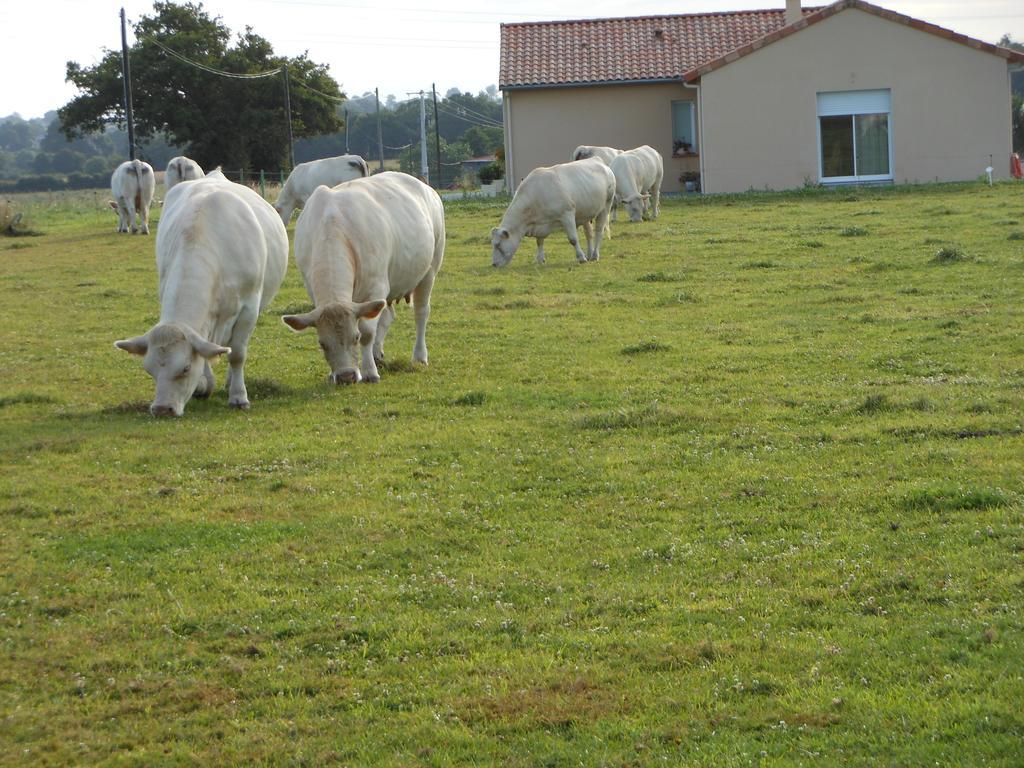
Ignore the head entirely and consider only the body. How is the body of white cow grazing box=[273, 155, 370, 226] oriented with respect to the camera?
to the viewer's left

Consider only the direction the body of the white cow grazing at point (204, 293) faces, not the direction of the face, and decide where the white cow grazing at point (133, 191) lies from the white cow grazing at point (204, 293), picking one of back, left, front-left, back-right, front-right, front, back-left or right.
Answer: back-right

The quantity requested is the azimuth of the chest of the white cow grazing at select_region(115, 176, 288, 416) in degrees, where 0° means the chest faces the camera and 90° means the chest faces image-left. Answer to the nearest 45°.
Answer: approximately 45°

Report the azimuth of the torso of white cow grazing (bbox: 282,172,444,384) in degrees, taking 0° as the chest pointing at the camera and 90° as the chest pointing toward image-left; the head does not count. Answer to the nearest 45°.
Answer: approximately 45°

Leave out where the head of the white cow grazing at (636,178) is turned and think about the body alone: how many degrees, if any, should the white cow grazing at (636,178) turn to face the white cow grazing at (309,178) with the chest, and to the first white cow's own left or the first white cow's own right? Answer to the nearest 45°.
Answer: approximately 45° to the first white cow's own right

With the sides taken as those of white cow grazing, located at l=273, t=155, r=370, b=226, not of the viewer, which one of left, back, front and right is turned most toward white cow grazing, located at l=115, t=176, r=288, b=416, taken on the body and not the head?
left

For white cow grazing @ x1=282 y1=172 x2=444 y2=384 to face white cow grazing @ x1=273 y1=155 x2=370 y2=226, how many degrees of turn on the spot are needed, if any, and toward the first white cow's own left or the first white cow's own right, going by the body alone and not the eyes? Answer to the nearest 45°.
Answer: approximately 135° to the first white cow's own right
